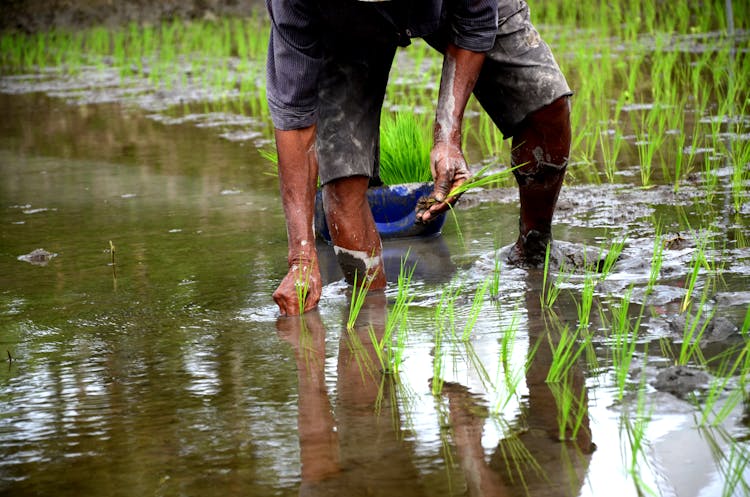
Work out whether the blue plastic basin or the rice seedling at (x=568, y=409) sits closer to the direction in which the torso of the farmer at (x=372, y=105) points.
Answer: the rice seedling

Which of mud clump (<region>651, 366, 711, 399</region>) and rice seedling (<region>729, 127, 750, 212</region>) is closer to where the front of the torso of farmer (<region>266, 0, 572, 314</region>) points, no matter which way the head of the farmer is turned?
the mud clump

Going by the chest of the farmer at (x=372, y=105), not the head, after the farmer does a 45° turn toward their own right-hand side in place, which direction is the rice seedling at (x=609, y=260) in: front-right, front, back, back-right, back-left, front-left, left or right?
back

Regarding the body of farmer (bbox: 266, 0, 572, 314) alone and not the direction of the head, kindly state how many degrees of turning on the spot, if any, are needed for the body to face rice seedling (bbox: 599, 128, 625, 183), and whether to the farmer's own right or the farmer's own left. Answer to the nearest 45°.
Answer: approximately 180°

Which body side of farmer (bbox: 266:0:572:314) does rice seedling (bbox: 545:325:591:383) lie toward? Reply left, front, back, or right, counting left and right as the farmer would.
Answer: left

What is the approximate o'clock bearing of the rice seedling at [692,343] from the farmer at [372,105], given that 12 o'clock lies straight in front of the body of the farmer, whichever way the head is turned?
The rice seedling is roughly at 9 o'clock from the farmer.

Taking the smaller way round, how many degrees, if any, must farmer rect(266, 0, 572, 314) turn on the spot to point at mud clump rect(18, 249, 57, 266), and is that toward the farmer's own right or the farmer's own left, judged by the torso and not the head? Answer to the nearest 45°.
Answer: approximately 90° to the farmer's own right

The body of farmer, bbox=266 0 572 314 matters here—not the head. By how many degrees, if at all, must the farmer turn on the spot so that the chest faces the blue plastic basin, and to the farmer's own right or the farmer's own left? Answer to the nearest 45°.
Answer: approximately 135° to the farmer's own right

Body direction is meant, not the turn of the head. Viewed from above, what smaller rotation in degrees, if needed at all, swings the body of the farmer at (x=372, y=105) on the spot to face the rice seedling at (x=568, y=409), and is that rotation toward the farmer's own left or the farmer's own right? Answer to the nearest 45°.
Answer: approximately 45° to the farmer's own left

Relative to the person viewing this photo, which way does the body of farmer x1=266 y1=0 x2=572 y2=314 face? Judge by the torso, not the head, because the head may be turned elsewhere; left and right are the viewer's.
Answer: facing the viewer and to the left of the viewer

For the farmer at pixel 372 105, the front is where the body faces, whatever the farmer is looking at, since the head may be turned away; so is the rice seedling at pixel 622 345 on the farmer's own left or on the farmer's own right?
on the farmer's own left
